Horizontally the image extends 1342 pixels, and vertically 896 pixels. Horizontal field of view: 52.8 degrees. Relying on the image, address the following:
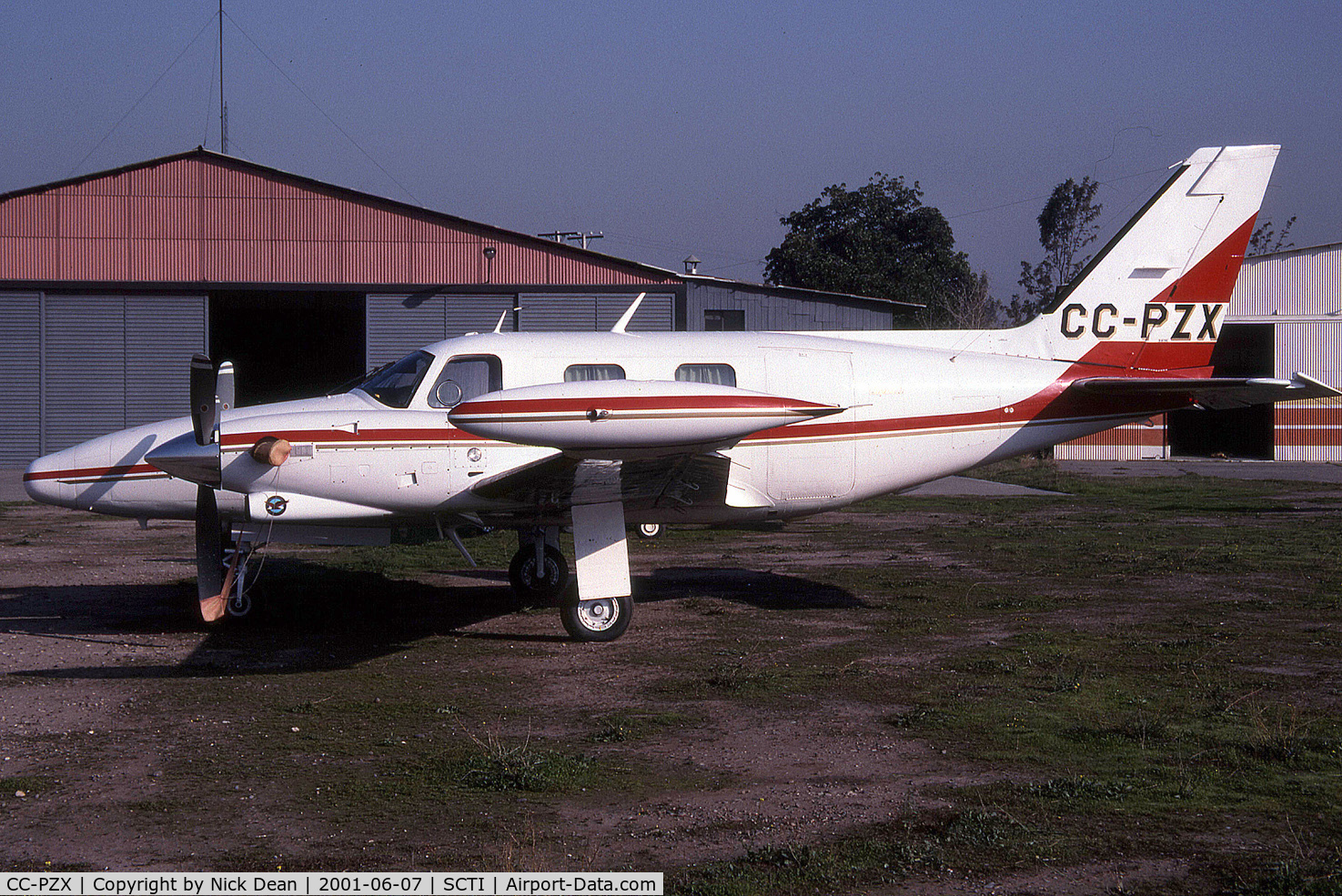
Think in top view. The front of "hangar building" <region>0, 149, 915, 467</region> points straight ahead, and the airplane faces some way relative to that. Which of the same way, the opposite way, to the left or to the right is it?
to the right

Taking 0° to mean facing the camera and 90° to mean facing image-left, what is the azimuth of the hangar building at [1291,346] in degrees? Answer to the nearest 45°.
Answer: approximately 0°

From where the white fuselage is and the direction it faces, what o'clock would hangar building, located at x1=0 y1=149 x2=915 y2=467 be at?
The hangar building is roughly at 2 o'clock from the white fuselage.

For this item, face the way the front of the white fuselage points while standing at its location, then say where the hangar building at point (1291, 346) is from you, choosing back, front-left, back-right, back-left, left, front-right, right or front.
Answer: back-right

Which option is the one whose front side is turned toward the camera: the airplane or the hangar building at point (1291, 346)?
the hangar building

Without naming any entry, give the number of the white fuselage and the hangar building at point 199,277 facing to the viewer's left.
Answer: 1

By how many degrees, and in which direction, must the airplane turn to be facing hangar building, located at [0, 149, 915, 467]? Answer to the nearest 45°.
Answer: approximately 45° to its right

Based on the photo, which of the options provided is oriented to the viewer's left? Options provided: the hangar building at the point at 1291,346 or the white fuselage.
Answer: the white fuselage

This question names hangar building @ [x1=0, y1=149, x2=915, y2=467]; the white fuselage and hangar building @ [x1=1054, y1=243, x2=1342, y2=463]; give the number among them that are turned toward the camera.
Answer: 2

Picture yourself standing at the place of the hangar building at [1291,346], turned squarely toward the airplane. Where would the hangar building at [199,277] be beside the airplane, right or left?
right

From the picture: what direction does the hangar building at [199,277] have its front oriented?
toward the camera

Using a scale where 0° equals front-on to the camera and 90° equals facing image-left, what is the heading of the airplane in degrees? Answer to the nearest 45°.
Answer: approximately 90°

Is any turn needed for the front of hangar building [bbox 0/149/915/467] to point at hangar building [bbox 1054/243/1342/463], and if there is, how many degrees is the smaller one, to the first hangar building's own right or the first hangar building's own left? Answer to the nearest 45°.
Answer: approximately 90° to the first hangar building's own left

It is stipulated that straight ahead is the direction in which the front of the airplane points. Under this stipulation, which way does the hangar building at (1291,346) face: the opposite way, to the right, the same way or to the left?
to the left

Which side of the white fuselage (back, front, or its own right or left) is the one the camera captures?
left
